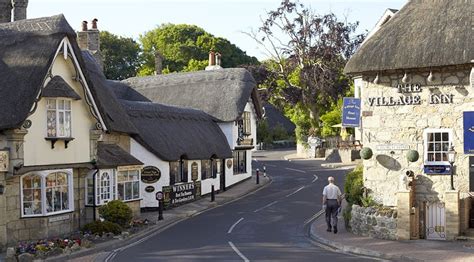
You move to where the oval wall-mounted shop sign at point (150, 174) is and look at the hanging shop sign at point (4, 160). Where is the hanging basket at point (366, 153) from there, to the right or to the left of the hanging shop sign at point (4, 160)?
left

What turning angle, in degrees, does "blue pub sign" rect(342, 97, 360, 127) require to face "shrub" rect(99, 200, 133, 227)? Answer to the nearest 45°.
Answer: approximately 90° to its right

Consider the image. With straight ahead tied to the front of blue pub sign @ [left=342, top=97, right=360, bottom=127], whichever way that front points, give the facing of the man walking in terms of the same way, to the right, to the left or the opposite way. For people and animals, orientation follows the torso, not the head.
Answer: the opposite way

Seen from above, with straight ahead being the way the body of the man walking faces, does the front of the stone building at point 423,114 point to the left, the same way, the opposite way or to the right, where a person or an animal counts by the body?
the opposite way

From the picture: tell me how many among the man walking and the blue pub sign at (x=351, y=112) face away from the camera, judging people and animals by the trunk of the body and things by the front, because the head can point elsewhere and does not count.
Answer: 1

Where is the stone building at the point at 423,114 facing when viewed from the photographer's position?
facing the viewer

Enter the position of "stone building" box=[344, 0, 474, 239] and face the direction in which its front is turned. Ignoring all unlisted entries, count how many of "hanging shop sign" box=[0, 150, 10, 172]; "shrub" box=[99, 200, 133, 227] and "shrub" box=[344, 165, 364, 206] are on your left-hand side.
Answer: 0

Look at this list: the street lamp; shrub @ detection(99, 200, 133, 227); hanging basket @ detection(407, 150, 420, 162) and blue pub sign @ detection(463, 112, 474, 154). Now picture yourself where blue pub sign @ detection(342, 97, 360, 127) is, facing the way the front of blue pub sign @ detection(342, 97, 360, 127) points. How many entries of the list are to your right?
1

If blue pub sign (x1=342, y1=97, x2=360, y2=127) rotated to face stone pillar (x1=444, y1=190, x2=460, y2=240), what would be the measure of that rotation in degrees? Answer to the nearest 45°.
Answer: approximately 45° to its left
